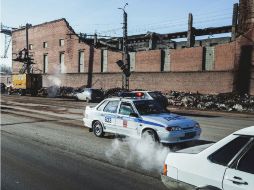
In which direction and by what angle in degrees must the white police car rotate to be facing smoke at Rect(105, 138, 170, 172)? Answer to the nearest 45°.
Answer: approximately 45° to its right

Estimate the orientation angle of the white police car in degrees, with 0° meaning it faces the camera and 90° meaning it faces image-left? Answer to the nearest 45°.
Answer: approximately 315°

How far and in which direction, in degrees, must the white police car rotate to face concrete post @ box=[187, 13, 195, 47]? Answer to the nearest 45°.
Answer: approximately 135° to its left

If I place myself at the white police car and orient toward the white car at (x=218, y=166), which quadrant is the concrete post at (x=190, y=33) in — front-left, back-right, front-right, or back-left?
back-left
